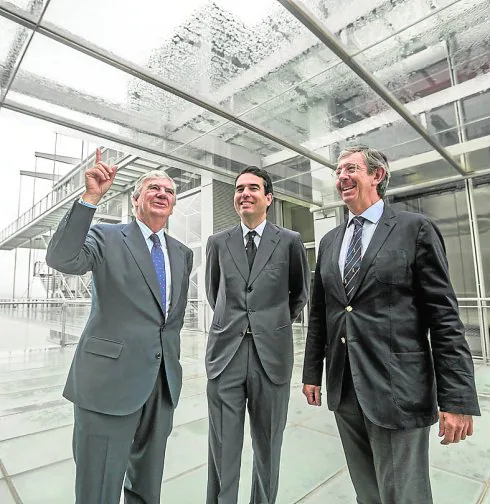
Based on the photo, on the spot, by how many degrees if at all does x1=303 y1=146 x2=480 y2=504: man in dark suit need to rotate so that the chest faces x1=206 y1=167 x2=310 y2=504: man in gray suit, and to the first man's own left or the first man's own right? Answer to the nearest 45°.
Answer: approximately 45° to the first man's own right

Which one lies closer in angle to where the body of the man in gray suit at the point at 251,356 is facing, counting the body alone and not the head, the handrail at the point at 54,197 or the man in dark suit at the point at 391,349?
the man in dark suit

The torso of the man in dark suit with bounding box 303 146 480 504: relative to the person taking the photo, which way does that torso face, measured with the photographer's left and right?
facing the viewer and to the left of the viewer

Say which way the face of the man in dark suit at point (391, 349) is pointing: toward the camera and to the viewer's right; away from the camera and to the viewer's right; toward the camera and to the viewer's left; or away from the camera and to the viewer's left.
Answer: toward the camera and to the viewer's left

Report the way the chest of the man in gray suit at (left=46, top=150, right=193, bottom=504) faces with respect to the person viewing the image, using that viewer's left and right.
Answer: facing the viewer and to the right of the viewer

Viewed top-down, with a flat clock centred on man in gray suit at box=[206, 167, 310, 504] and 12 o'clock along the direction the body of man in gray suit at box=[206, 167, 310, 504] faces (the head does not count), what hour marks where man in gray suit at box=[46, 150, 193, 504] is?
man in gray suit at box=[46, 150, 193, 504] is roughly at 2 o'clock from man in gray suit at box=[206, 167, 310, 504].

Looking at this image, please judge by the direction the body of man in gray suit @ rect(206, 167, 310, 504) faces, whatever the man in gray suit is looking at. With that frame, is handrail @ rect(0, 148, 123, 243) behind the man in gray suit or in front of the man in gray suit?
behind

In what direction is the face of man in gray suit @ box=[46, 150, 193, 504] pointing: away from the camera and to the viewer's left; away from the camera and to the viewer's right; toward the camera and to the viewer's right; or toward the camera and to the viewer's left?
toward the camera and to the viewer's right

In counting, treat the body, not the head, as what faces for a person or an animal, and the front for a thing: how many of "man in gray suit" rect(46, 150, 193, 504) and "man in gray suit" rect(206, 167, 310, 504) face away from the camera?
0

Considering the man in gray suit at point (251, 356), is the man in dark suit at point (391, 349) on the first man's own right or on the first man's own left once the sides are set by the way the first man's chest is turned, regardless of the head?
on the first man's own left

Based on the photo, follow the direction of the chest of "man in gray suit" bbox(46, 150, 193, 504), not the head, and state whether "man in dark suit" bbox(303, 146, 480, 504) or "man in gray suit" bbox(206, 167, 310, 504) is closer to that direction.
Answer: the man in dark suit

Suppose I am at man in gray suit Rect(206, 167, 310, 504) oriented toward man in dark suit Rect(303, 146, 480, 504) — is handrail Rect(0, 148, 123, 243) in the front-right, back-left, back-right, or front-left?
back-left

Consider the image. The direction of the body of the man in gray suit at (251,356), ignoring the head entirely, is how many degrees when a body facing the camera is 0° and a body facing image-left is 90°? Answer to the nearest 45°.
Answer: approximately 0°

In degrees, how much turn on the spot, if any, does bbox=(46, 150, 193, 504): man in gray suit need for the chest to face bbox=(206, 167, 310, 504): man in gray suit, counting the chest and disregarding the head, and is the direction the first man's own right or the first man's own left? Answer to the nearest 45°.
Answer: approximately 45° to the first man's own left
